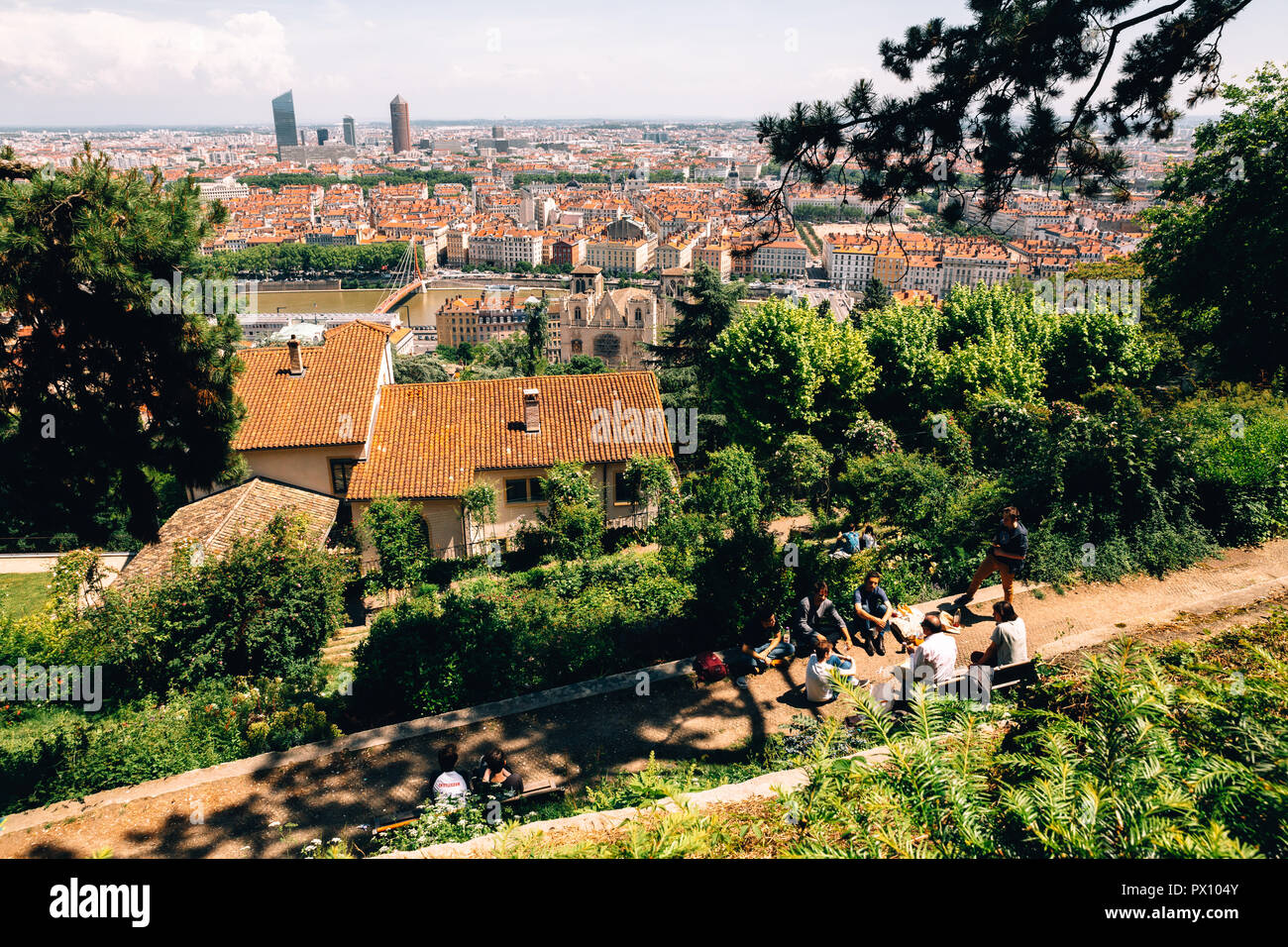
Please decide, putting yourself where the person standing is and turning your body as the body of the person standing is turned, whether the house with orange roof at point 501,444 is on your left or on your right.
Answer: on your right

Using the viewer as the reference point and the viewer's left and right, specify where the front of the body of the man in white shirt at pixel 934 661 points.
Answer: facing away from the viewer and to the left of the viewer

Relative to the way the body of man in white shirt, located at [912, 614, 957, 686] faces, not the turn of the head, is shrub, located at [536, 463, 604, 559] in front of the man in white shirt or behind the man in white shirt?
in front

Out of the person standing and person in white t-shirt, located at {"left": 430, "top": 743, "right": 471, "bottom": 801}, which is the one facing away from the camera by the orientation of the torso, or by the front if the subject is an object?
the person in white t-shirt

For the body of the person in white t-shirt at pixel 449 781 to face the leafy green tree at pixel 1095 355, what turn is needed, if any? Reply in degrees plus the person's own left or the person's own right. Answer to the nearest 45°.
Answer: approximately 45° to the person's own right

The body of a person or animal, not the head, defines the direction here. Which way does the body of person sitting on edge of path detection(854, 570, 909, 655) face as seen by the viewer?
toward the camera

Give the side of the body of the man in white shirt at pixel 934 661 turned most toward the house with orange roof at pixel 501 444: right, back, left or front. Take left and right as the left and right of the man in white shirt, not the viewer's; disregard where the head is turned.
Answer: front

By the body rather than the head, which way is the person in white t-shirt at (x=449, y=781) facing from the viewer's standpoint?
away from the camera

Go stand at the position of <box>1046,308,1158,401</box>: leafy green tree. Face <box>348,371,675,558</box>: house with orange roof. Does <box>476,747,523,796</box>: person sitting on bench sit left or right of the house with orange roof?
left

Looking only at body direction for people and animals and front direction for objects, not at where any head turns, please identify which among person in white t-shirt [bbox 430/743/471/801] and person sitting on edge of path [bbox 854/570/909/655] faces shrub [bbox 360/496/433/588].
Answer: the person in white t-shirt

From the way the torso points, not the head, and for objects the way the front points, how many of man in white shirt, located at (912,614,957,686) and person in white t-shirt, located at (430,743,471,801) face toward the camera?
0

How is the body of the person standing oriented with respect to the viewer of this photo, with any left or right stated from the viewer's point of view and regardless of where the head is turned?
facing the viewer and to the left of the viewer
